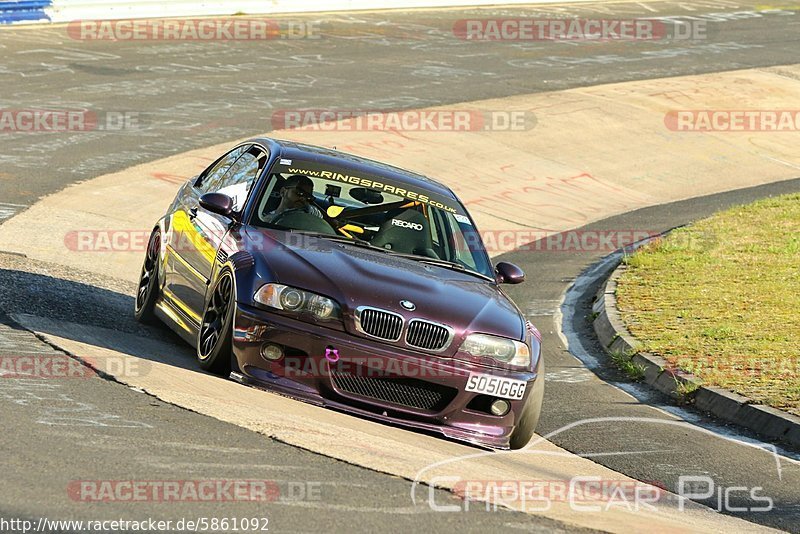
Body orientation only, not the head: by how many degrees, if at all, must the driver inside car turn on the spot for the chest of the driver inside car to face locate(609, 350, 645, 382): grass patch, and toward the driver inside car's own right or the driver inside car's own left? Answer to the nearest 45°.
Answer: approximately 90° to the driver inside car's own left

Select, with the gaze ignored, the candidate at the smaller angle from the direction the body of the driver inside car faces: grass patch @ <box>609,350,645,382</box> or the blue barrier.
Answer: the grass patch

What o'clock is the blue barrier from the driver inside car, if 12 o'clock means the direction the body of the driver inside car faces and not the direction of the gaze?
The blue barrier is roughly at 7 o'clock from the driver inside car.

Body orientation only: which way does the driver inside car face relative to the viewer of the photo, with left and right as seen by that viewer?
facing the viewer and to the right of the viewer
